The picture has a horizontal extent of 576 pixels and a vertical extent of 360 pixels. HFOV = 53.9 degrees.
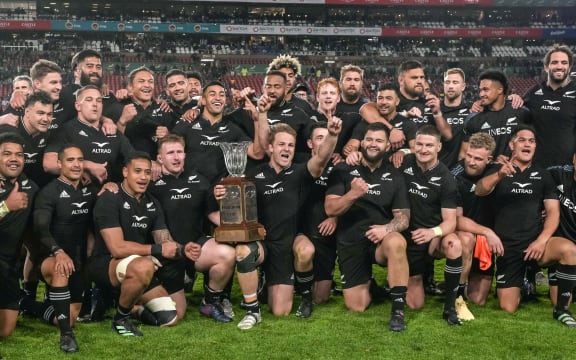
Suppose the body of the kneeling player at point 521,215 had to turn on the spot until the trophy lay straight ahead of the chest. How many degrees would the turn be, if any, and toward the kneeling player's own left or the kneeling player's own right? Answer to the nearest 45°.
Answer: approximately 45° to the kneeling player's own right

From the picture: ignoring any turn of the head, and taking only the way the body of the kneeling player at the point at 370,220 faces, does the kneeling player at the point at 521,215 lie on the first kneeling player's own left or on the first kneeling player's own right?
on the first kneeling player's own left

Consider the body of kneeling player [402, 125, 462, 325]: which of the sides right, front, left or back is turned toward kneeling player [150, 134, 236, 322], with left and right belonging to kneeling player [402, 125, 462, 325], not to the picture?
right

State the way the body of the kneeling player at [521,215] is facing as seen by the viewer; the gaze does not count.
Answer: toward the camera

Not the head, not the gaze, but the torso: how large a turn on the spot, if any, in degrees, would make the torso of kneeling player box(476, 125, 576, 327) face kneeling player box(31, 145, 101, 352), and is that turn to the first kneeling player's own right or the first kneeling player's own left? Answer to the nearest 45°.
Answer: approximately 45° to the first kneeling player's own right

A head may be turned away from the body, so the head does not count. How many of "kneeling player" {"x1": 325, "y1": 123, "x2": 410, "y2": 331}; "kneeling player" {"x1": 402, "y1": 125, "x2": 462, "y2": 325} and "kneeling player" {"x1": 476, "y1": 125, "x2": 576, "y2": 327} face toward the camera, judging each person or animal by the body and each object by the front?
3

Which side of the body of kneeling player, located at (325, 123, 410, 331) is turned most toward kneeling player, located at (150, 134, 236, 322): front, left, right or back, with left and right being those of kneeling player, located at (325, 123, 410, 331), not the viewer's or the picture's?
right

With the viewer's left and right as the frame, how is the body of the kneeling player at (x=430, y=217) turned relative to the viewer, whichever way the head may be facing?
facing the viewer
